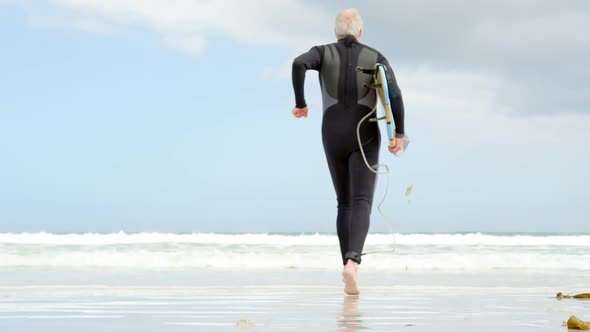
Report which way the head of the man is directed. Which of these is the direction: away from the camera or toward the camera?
away from the camera

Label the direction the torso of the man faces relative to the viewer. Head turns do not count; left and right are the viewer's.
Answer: facing away from the viewer
